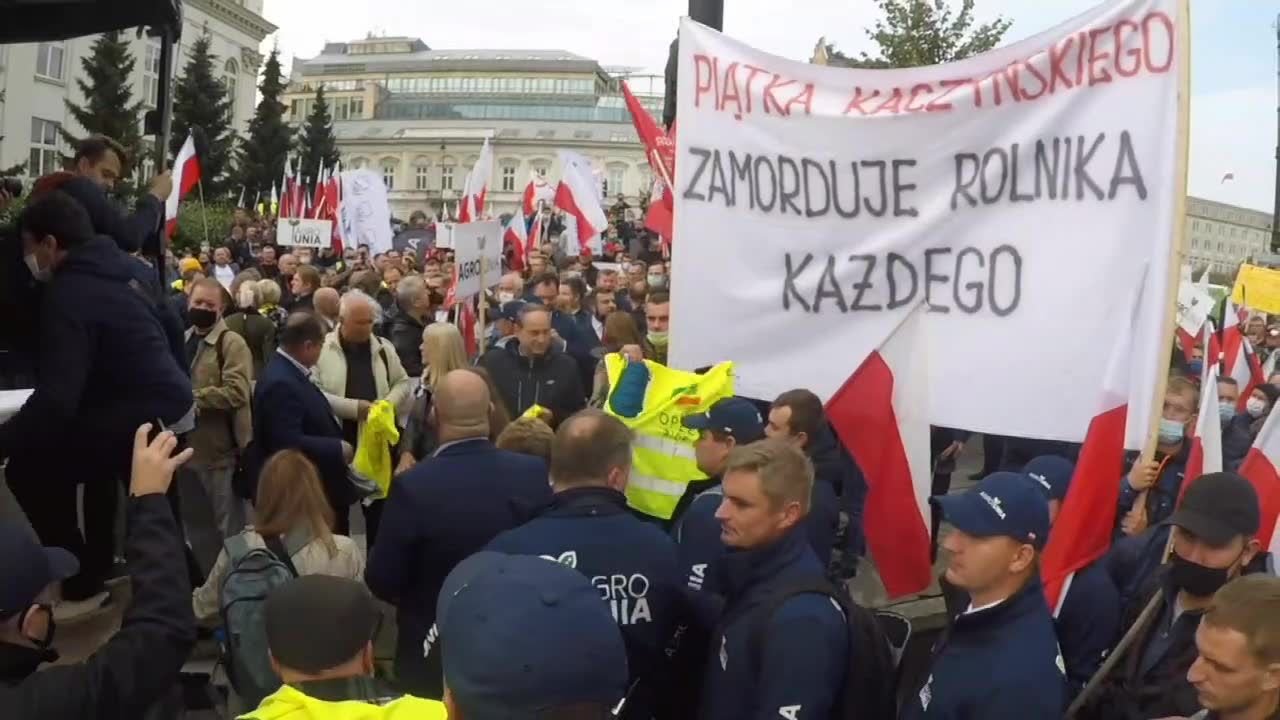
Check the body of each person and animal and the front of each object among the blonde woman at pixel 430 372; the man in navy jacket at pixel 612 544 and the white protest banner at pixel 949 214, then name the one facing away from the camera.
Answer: the man in navy jacket

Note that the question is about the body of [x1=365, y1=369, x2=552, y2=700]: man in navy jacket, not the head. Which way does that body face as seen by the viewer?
away from the camera

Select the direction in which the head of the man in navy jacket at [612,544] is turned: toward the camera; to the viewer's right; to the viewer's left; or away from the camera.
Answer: away from the camera

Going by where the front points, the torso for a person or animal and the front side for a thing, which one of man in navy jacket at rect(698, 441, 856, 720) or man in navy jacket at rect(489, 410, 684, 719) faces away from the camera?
man in navy jacket at rect(489, 410, 684, 719)

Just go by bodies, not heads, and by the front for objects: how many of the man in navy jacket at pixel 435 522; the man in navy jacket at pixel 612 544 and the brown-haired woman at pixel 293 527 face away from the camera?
3

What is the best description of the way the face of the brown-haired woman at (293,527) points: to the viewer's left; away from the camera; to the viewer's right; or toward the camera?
away from the camera

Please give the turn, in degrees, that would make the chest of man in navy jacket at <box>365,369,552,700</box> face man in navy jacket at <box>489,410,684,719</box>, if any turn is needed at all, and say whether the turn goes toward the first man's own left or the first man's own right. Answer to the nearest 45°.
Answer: approximately 135° to the first man's own right

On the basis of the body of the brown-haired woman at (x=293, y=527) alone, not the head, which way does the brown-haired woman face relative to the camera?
away from the camera

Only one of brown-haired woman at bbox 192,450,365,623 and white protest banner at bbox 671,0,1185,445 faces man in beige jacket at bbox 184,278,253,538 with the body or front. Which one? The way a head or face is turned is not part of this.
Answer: the brown-haired woman

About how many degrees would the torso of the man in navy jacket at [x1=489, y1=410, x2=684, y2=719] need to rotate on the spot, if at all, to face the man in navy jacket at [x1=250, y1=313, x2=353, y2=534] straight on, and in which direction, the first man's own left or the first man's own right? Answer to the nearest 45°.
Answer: approximately 45° to the first man's own left

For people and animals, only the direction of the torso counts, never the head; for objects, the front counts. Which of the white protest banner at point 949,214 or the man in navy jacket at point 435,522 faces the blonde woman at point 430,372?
the man in navy jacket

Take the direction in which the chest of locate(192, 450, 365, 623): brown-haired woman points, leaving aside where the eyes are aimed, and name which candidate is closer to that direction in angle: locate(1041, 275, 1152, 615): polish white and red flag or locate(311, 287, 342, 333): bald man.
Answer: the bald man

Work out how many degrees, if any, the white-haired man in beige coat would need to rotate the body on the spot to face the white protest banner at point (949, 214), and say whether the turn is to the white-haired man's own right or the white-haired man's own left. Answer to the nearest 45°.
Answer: approximately 45° to the white-haired man's own left

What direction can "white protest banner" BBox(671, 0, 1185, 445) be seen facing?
toward the camera
